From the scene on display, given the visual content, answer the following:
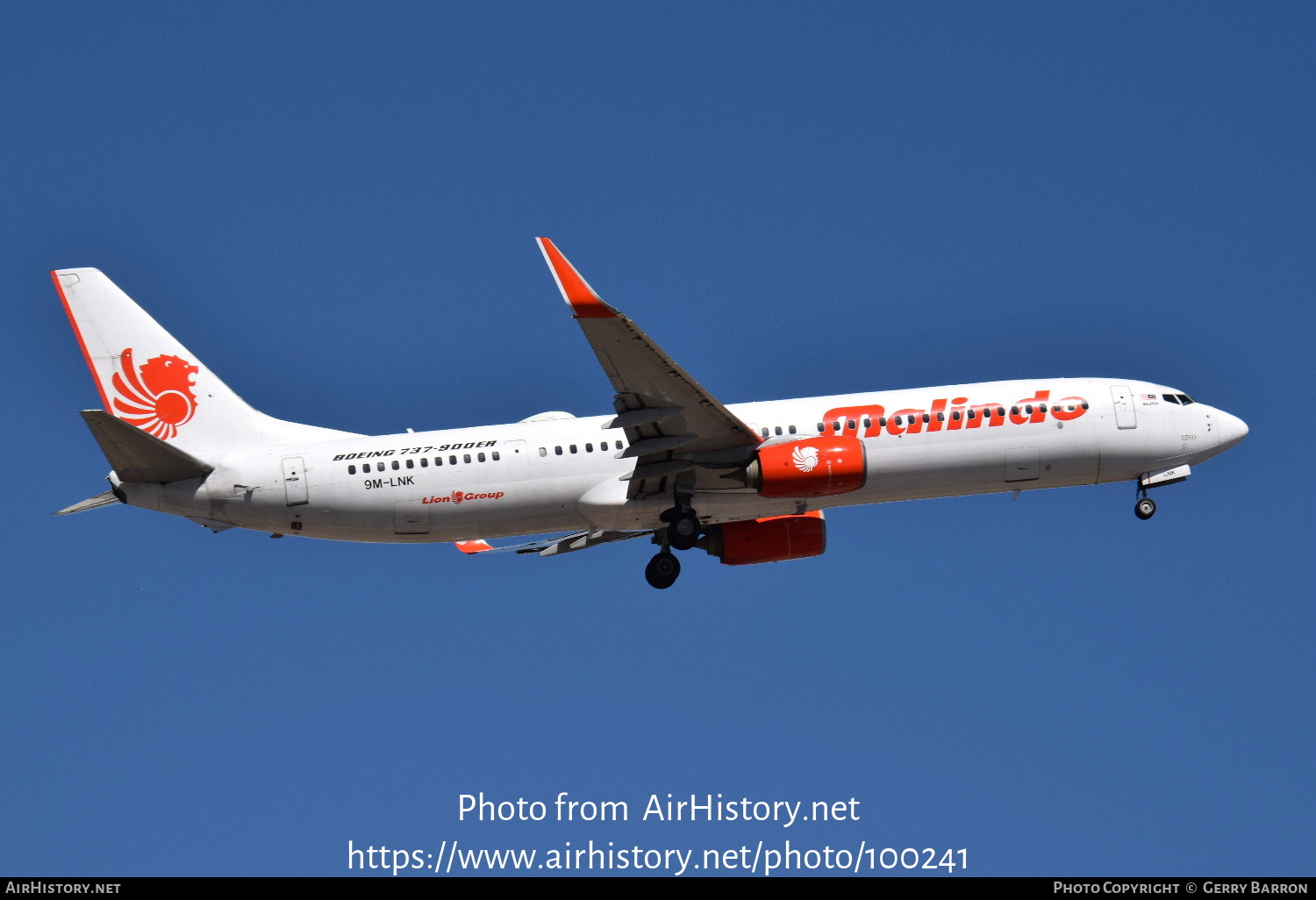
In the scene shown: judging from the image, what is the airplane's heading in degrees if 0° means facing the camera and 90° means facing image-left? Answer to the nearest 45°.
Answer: approximately 270°
